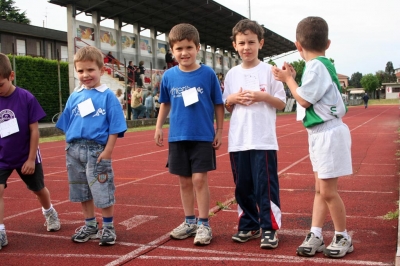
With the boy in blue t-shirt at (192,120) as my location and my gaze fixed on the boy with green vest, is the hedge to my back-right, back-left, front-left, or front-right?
back-left

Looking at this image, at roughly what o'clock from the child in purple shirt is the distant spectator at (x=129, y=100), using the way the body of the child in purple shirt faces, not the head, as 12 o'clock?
The distant spectator is roughly at 5 o'clock from the child in purple shirt.

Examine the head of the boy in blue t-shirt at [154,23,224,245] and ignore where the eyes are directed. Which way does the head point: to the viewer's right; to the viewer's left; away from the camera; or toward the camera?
toward the camera

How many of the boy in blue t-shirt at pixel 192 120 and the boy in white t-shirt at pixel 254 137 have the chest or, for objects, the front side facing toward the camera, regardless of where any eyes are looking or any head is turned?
2

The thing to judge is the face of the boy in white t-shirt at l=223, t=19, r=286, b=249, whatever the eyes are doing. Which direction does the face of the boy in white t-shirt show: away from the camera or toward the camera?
toward the camera

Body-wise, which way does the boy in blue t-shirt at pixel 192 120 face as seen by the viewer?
toward the camera

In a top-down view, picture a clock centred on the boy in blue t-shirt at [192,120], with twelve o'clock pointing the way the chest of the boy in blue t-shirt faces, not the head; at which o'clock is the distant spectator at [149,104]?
The distant spectator is roughly at 6 o'clock from the boy in blue t-shirt.

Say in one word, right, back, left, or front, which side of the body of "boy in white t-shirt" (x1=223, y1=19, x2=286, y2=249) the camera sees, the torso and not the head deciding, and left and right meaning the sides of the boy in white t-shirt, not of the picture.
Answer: front

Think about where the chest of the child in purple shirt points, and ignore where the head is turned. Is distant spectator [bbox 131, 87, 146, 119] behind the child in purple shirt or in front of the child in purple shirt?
behind

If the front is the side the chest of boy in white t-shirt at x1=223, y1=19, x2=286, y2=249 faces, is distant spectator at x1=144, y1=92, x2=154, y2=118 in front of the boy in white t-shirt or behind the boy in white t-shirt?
behind

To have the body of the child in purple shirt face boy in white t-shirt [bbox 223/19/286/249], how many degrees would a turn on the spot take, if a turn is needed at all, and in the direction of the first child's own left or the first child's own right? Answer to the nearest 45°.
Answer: approximately 90° to the first child's own left

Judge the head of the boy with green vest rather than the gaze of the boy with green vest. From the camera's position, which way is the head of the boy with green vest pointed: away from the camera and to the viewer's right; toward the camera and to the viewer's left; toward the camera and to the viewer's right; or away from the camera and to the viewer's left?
away from the camera and to the viewer's left

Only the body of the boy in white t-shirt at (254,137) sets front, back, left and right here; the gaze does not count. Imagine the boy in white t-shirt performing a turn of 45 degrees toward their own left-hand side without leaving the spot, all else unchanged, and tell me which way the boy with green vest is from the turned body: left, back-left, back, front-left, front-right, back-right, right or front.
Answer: front

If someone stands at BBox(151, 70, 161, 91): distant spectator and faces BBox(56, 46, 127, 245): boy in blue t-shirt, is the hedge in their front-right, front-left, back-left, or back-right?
front-right
